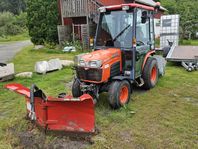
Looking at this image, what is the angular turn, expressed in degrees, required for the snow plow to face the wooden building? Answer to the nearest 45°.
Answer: approximately 135° to its right

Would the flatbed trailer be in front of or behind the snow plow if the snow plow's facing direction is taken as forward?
behind

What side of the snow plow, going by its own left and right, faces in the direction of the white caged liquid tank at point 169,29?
back

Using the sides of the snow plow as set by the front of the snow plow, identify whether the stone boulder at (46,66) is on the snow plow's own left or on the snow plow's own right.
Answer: on the snow plow's own right

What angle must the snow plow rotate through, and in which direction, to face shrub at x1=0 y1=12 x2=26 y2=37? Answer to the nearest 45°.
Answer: approximately 135° to its right

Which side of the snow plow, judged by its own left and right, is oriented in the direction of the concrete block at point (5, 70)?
right

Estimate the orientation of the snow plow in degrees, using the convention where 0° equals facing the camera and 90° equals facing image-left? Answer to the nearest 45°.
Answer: approximately 45°
